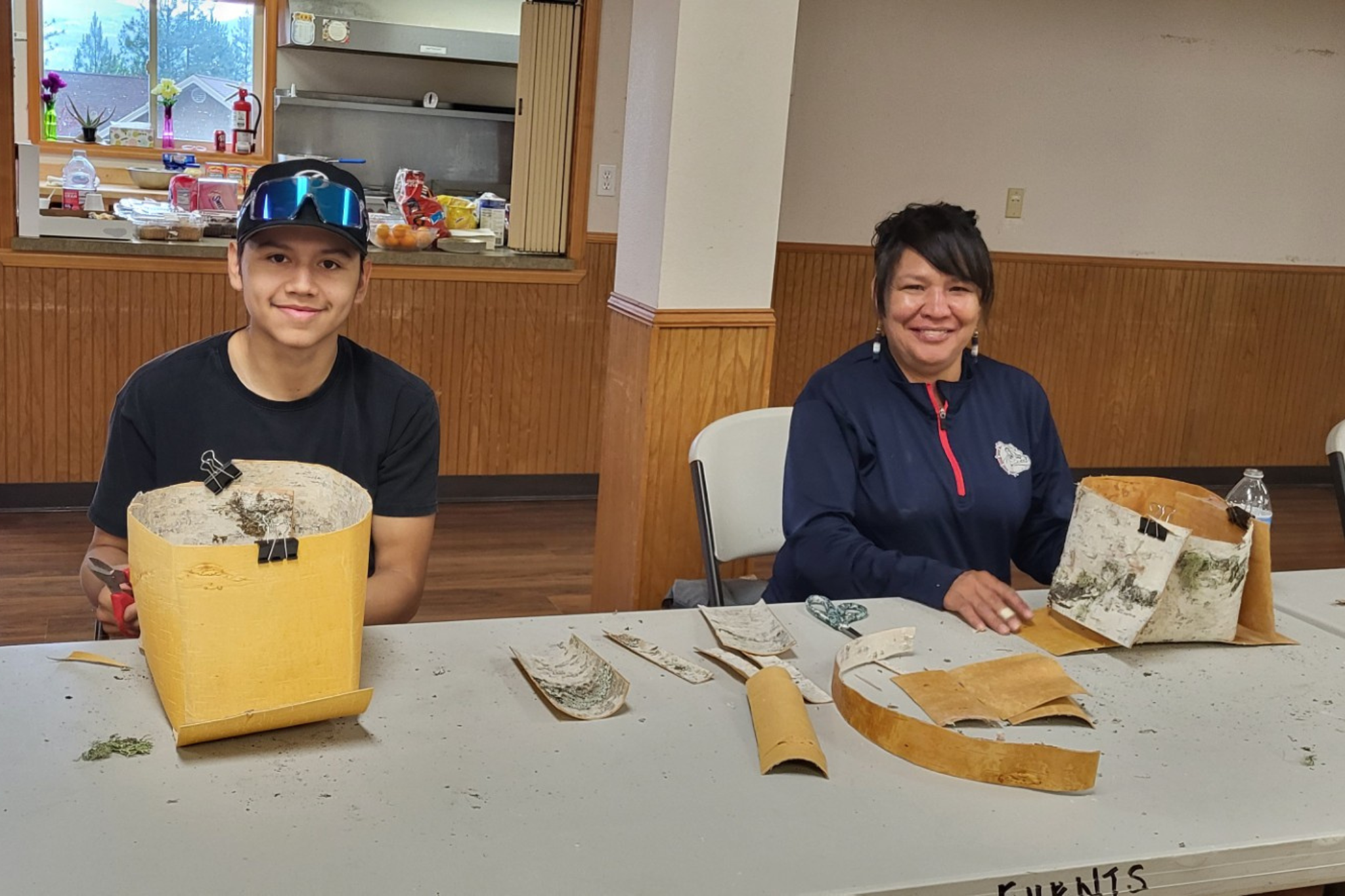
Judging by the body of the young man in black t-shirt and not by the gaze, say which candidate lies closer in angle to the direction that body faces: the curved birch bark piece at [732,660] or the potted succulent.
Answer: the curved birch bark piece

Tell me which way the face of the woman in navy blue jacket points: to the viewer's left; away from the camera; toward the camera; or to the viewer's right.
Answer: toward the camera

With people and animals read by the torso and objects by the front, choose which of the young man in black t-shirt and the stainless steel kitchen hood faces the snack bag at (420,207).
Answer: the stainless steel kitchen hood

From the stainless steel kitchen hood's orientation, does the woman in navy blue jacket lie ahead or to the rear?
ahead

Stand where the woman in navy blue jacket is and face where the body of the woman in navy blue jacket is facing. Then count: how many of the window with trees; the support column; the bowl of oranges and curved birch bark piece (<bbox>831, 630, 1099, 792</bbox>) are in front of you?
1

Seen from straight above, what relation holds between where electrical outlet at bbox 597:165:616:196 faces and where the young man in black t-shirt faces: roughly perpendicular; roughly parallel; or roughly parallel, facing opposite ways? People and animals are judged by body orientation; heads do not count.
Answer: roughly parallel

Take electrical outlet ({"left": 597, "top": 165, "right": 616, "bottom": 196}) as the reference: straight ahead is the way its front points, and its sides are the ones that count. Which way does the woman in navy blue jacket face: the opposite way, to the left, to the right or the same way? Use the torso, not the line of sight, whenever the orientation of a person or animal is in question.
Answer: the same way

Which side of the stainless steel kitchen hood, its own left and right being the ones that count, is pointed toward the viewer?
front

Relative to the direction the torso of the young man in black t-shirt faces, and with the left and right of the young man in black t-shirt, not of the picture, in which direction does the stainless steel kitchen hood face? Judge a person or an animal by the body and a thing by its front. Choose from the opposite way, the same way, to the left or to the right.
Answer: the same way

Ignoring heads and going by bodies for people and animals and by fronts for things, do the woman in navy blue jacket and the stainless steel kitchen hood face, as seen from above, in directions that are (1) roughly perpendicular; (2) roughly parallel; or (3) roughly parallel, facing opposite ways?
roughly parallel

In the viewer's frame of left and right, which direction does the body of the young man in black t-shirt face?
facing the viewer

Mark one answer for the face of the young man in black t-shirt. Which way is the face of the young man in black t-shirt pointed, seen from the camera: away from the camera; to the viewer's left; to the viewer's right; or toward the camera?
toward the camera

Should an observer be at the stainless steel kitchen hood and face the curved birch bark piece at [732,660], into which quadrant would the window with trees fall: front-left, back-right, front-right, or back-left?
back-right

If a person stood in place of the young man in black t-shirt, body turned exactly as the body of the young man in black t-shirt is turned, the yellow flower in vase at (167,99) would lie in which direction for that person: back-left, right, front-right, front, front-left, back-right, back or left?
back

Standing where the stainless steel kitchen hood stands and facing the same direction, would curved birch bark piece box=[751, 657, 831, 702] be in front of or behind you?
in front

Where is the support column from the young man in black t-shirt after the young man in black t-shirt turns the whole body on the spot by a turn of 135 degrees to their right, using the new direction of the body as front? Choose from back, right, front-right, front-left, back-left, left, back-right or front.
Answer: right

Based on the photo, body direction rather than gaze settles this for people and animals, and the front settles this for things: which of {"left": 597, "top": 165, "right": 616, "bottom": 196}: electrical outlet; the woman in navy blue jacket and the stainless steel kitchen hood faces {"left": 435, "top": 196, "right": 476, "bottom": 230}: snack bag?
the stainless steel kitchen hood

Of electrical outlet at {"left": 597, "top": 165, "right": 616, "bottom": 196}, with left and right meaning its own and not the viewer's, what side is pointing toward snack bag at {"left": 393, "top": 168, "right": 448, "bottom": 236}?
right
